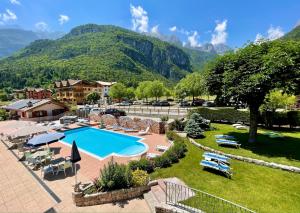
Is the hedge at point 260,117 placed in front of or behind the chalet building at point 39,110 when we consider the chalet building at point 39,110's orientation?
in front

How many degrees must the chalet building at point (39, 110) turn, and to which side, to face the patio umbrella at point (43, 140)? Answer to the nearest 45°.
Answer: approximately 45° to its right

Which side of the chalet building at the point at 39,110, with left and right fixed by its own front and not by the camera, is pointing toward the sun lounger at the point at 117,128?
front

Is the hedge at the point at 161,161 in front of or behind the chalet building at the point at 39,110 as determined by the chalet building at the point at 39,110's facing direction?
in front

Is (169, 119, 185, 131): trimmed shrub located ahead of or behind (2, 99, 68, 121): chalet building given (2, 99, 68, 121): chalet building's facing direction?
ahead

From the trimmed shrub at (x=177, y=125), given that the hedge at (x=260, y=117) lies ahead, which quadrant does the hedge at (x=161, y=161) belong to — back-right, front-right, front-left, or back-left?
back-right

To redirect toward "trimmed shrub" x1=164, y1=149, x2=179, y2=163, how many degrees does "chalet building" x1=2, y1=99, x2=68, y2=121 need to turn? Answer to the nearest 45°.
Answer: approximately 45° to its right

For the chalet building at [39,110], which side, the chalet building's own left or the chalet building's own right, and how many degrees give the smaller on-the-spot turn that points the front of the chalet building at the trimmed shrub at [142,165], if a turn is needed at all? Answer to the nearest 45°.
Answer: approximately 45° to the chalet building's own right
